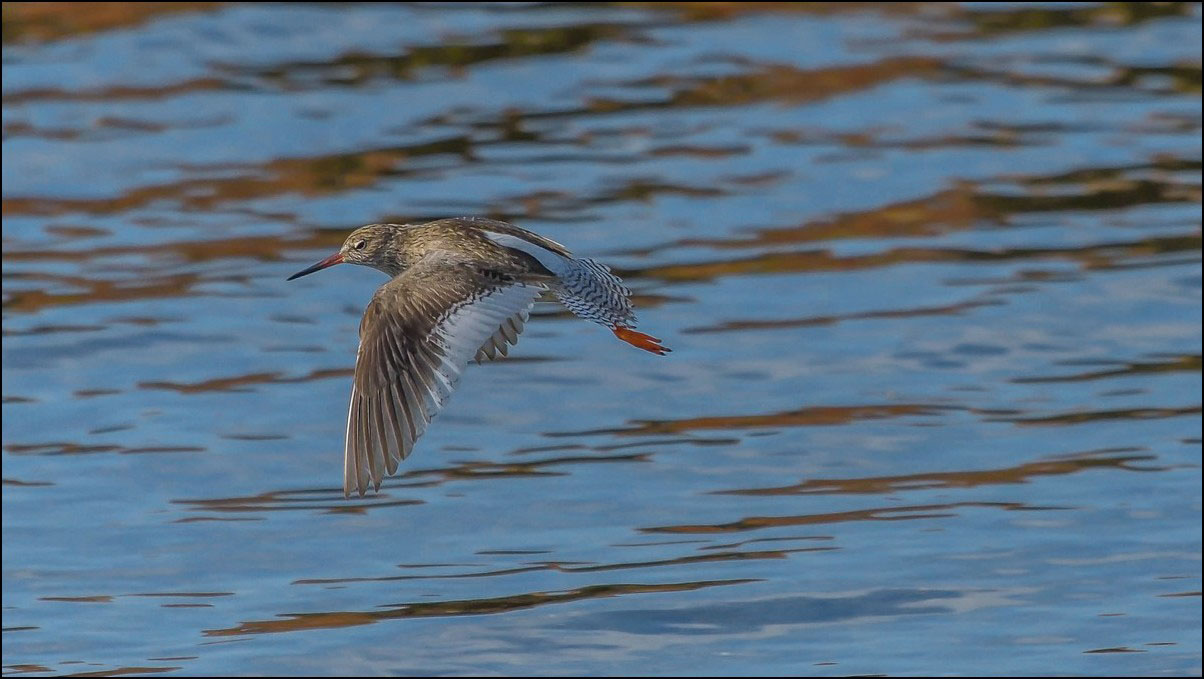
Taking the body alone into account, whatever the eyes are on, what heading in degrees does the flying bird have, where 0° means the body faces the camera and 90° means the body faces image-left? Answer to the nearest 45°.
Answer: approximately 90°
